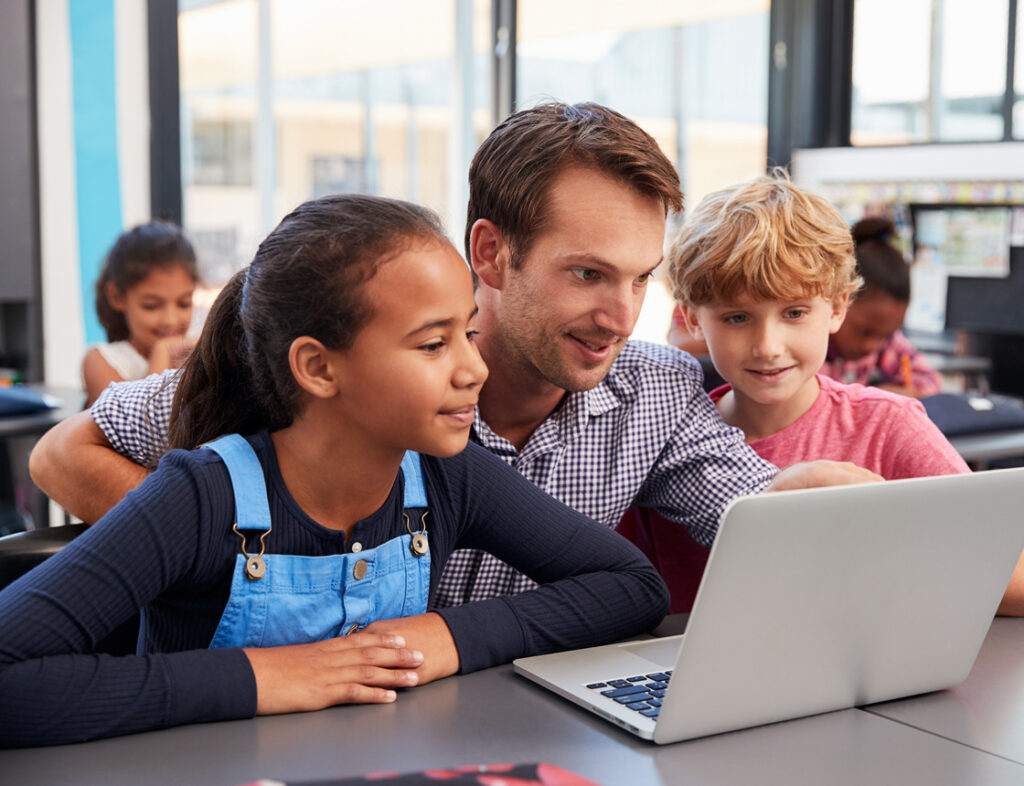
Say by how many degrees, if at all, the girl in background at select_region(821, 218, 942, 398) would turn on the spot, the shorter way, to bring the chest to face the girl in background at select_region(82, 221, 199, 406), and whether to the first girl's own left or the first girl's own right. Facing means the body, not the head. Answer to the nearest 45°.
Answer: approximately 45° to the first girl's own right

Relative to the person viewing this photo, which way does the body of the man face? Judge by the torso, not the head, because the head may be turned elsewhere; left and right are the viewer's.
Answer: facing the viewer and to the right of the viewer

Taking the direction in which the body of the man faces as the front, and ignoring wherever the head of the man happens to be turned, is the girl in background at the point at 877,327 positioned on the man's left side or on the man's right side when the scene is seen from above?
on the man's left side

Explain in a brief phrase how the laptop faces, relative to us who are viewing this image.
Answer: facing away from the viewer and to the left of the viewer

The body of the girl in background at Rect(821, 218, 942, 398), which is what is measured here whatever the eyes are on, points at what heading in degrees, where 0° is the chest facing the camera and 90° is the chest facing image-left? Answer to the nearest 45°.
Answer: approximately 45°

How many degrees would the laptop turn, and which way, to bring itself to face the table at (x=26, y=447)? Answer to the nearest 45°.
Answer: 0° — it already faces it

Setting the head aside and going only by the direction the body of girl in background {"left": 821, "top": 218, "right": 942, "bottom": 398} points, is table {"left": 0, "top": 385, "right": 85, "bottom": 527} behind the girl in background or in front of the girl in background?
in front

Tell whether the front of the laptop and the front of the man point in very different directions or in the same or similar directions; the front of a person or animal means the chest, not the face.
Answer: very different directions
